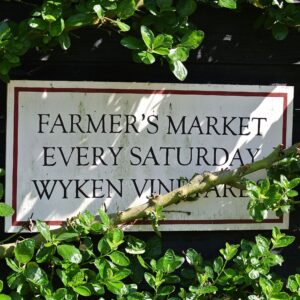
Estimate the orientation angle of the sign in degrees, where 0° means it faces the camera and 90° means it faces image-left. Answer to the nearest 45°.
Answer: approximately 0°
